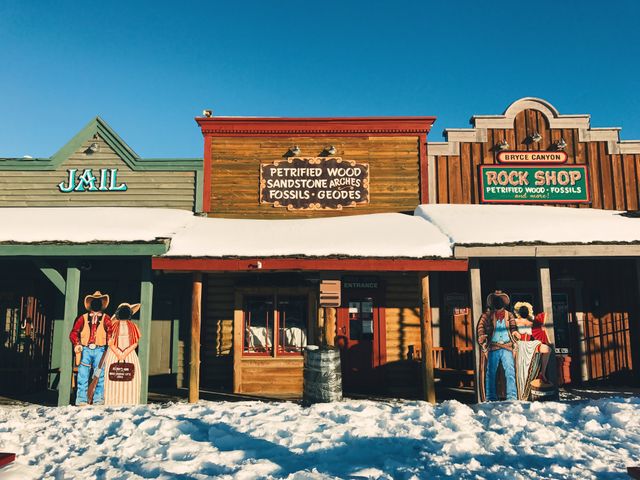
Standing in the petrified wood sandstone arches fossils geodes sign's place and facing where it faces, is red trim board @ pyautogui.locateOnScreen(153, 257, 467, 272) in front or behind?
in front

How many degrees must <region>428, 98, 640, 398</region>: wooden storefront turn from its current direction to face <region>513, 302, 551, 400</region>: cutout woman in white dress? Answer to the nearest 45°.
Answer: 0° — it already faces it

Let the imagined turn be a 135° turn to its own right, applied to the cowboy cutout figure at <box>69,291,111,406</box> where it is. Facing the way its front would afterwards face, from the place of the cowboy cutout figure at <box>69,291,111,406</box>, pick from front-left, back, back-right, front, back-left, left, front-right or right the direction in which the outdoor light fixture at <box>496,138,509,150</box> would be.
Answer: back-right
